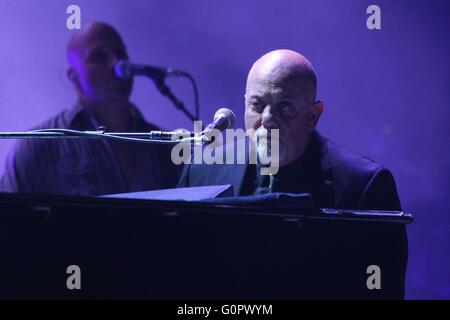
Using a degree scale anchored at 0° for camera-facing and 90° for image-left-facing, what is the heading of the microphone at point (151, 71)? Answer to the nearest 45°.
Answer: approximately 90°

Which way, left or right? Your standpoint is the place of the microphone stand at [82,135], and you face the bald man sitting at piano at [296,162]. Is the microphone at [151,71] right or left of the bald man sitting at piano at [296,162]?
left

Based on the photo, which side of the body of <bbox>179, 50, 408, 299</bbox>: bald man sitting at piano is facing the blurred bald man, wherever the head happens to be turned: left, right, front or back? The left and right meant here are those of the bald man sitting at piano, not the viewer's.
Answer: right

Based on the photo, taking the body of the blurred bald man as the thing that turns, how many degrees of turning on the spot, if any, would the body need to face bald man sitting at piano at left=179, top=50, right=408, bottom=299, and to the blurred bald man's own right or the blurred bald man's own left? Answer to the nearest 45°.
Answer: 0° — they already face them

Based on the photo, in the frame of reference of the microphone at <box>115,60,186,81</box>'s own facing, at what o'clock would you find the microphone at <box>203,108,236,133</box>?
the microphone at <box>203,108,236,133</box> is roughly at 9 o'clock from the microphone at <box>115,60,186,81</box>.

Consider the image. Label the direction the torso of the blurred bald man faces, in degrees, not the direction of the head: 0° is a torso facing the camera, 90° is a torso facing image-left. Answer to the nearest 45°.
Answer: approximately 315°
